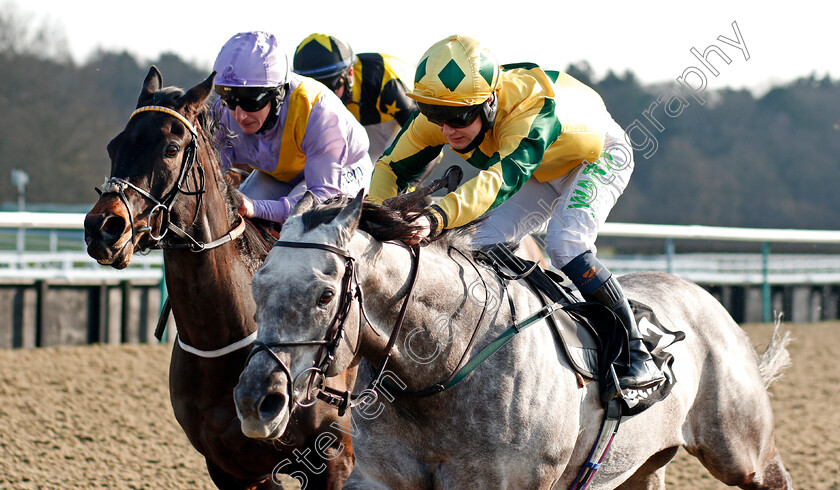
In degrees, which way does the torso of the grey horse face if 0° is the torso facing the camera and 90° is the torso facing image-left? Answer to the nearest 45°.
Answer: approximately 45°

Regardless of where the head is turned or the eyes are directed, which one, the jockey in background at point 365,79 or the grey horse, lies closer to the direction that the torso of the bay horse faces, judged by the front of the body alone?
the grey horse

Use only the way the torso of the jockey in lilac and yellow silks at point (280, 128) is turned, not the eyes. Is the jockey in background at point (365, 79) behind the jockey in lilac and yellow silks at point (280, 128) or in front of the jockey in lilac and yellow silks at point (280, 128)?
behind

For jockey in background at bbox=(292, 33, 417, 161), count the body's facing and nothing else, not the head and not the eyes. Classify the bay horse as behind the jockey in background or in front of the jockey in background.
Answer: in front

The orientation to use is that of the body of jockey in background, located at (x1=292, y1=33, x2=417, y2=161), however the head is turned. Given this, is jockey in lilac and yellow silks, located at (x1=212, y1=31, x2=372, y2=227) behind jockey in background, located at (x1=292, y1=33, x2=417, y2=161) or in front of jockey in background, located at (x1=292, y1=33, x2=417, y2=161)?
in front

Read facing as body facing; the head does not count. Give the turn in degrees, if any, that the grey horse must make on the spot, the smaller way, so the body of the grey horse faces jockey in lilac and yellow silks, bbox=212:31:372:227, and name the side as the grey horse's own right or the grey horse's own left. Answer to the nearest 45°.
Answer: approximately 90° to the grey horse's own right

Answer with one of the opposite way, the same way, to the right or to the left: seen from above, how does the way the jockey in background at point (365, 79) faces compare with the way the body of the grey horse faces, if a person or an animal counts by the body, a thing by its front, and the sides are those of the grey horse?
the same way

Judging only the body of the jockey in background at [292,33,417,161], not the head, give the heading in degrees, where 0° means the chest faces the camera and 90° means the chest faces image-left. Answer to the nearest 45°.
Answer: approximately 45°

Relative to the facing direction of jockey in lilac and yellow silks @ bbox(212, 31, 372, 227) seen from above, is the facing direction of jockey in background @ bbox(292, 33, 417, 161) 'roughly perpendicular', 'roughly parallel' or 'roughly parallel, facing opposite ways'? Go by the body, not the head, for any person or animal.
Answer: roughly parallel

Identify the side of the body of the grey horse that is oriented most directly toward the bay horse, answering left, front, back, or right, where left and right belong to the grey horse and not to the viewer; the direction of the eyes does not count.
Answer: right

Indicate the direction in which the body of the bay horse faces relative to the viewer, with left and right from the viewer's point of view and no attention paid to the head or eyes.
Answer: facing the viewer and to the left of the viewer

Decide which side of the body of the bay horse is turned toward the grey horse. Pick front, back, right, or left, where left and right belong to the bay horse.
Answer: left

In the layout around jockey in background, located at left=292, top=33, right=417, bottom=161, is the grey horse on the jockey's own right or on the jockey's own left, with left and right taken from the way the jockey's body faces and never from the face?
on the jockey's own left

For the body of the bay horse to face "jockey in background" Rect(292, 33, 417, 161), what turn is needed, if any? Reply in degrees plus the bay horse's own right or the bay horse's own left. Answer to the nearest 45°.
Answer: approximately 135° to the bay horse's own right

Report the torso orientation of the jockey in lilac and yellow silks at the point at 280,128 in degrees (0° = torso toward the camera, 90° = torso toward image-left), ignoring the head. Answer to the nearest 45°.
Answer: approximately 45°

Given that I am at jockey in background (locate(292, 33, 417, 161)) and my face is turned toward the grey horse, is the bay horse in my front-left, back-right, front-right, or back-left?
front-right

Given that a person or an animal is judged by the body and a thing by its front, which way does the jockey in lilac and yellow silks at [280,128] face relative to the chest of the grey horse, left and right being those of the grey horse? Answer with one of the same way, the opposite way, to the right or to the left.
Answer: the same way
